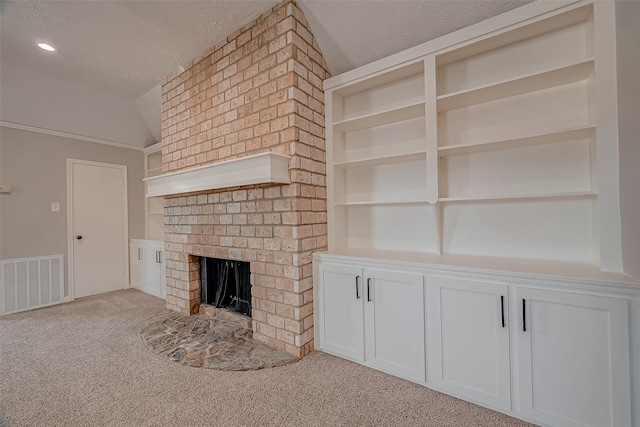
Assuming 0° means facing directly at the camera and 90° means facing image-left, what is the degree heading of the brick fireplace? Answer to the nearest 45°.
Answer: approximately 45°

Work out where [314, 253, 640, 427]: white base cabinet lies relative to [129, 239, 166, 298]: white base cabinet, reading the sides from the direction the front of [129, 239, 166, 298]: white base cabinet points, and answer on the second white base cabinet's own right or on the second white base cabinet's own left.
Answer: on the second white base cabinet's own left

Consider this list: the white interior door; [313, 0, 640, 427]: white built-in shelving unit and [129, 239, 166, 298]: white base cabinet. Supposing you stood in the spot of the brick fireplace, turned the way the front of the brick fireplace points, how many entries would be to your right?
2

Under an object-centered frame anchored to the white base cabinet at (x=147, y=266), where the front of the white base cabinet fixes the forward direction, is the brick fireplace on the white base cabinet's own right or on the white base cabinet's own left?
on the white base cabinet's own left

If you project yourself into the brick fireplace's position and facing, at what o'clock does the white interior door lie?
The white interior door is roughly at 3 o'clock from the brick fireplace.

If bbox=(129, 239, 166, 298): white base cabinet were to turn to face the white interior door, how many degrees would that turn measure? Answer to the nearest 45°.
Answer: approximately 90° to its right

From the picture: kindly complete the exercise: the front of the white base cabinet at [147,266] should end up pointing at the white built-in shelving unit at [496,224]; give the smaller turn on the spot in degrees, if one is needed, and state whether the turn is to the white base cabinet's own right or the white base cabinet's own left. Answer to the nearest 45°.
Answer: approximately 90° to the white base cabinet's own left
